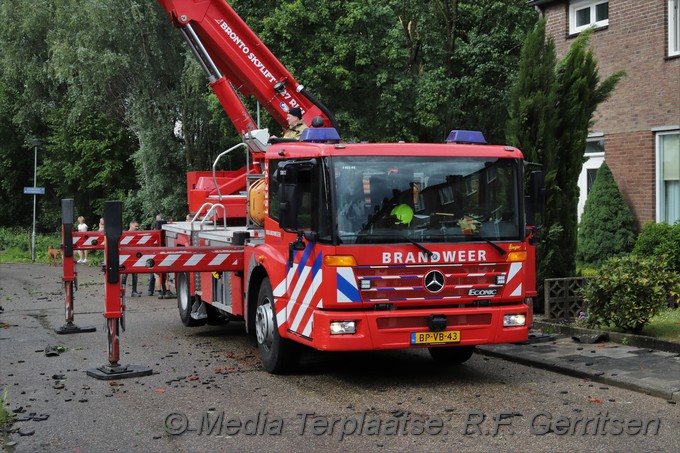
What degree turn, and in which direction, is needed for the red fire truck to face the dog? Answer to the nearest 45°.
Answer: approximately 180°

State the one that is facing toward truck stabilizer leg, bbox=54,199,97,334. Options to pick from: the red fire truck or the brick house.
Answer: the brick house

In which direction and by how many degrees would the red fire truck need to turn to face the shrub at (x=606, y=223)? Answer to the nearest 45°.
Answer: approximately 90° to its left

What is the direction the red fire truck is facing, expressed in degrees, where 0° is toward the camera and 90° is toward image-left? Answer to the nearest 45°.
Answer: approximately 315°

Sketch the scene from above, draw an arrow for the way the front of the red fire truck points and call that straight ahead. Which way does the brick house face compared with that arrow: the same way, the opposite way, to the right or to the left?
to the right

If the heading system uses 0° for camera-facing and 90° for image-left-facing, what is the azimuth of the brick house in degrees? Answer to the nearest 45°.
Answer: approximately 45°
